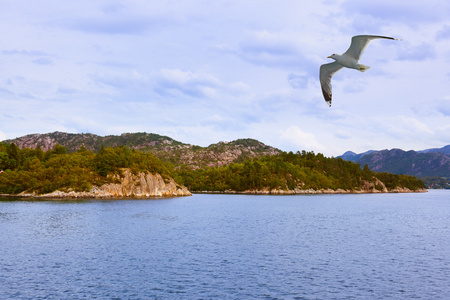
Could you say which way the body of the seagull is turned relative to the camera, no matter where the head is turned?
to the viewer's left
